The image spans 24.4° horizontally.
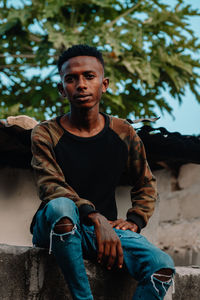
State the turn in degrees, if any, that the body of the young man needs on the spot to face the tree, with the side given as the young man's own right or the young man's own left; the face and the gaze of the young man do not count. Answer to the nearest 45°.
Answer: approximately 180°

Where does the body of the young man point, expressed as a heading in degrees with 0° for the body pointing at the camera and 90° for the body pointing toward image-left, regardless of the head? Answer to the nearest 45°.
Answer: approximately 0°
